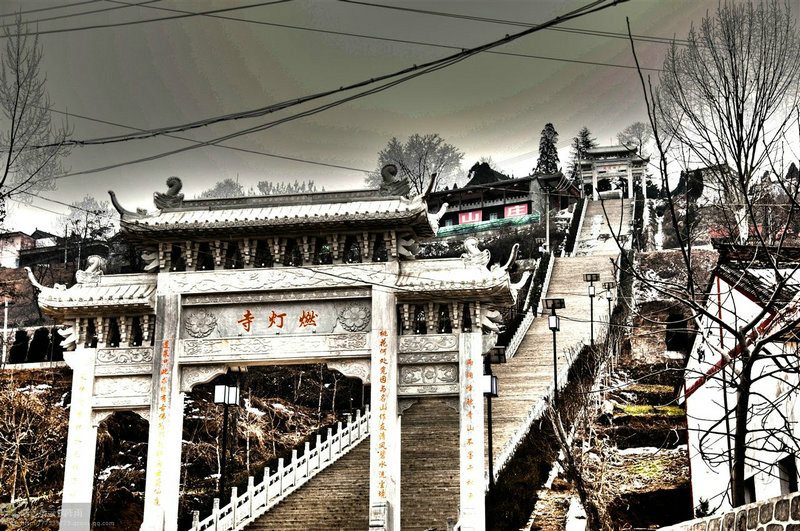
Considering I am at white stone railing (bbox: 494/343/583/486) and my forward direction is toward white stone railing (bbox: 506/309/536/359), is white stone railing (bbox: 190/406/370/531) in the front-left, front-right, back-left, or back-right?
back-left

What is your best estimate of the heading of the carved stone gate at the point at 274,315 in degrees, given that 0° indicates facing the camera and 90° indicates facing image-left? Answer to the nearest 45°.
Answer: approximately 0°

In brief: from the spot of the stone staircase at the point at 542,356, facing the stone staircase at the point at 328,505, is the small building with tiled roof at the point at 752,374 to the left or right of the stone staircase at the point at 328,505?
left

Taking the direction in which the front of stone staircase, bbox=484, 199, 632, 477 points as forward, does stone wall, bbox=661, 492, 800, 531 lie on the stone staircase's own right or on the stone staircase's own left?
on the stone staircase's own left

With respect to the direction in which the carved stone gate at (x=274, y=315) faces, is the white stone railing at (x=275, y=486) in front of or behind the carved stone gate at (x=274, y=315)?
behind

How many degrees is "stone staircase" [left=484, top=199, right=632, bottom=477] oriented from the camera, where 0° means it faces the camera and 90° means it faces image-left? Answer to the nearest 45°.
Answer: approximately 45°

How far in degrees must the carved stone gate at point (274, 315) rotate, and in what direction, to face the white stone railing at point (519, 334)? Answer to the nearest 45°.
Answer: approximately 135° to its left

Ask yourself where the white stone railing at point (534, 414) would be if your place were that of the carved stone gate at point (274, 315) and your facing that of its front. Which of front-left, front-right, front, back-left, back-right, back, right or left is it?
back-left

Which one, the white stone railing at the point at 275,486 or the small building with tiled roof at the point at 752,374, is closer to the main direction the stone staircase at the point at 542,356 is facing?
the white stone railing
